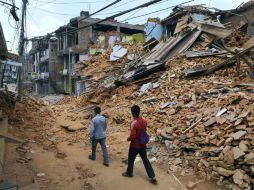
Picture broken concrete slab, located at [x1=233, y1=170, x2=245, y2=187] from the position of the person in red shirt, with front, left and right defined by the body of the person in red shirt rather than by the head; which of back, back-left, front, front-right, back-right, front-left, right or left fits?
back-right

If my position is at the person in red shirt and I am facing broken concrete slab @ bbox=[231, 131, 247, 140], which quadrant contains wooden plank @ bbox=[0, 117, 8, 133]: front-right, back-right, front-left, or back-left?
back-left

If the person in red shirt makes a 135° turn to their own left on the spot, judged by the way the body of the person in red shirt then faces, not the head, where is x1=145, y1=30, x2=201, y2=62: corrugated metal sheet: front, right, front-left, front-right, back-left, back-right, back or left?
back

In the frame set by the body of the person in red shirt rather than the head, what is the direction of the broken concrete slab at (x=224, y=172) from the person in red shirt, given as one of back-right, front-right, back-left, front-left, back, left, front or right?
back-right

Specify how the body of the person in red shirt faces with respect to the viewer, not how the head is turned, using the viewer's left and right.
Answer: facing away from the viewer and to the left of the viewer

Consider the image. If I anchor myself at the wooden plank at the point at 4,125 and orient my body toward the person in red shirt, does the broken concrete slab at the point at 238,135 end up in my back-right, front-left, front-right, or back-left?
front-left

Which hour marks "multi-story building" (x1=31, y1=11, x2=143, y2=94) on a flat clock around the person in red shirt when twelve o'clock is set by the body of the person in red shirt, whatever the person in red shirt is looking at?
The multi-story building is roughly at 1 o'clock from the person in red shirt.

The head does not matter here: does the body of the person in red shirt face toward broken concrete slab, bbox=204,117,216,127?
no

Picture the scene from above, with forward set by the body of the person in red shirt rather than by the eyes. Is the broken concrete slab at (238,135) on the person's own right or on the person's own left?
on the person's own right

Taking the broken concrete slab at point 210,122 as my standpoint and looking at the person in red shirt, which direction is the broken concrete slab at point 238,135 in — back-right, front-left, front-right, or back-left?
front-left

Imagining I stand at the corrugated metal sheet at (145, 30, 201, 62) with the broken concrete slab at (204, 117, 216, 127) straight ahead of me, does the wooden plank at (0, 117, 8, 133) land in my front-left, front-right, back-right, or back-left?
front-right
